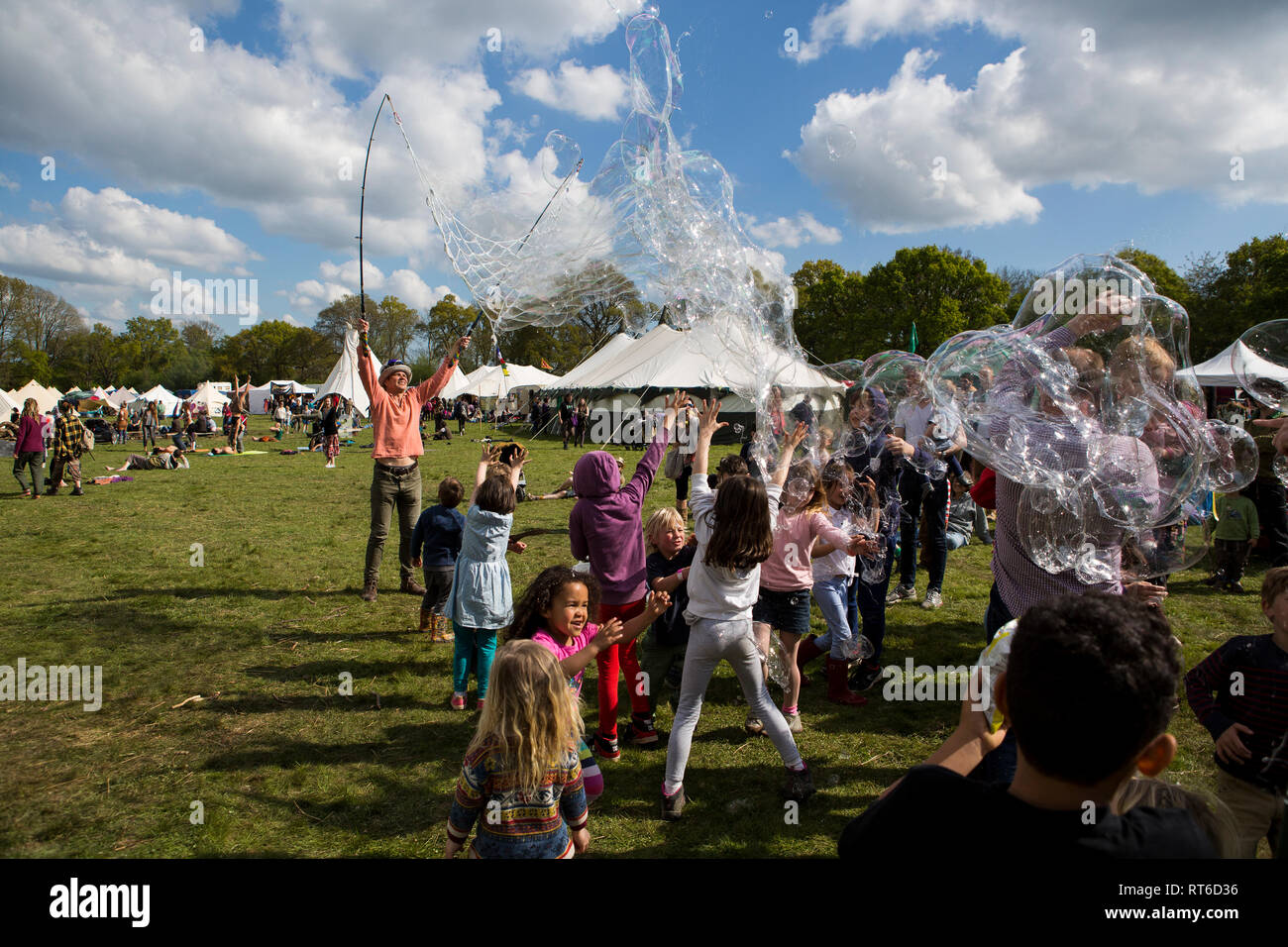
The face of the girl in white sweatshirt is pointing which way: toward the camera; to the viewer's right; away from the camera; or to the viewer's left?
away from the camera

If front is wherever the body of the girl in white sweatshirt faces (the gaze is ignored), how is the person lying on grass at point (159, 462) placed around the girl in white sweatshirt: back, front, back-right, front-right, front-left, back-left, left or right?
front-left

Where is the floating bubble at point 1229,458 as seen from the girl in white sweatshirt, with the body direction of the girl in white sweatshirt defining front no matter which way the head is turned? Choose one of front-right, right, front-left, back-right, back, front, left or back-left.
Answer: right

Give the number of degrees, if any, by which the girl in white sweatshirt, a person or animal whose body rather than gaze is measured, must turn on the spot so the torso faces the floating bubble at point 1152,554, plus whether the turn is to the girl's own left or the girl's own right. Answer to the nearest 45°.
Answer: approximately 90° to the girl's own right

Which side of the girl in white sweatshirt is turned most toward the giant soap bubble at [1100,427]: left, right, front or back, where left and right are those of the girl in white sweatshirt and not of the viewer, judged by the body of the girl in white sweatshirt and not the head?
right

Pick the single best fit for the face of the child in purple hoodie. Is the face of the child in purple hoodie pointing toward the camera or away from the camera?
away from the camera

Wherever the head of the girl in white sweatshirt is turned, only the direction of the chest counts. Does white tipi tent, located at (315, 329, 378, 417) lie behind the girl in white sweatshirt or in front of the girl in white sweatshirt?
in front

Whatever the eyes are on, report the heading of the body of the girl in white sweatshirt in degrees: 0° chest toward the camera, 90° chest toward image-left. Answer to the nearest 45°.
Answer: approximately 180°

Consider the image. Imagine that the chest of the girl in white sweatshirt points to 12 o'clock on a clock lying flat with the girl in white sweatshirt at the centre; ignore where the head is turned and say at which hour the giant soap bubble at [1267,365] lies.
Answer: The giant soap bubble is roughly at 2 o'clock from the girl in white sweatshirt.

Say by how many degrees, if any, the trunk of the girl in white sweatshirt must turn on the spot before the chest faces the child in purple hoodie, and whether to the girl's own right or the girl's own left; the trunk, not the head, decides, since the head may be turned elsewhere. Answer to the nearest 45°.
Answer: approximately 45° to the girl's own left

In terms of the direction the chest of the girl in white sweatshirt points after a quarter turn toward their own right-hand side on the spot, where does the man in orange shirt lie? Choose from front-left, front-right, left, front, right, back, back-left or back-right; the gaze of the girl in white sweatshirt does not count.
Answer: back-left
